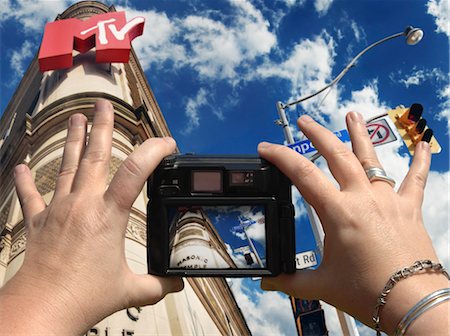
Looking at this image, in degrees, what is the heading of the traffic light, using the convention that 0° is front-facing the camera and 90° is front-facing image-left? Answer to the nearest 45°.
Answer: approximately 315°

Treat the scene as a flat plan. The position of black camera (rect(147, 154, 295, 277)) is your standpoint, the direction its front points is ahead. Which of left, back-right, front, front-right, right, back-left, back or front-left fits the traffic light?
front-right

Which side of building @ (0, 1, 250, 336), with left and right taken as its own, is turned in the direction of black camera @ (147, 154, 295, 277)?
front

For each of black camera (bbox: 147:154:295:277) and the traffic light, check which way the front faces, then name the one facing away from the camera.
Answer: the black camera

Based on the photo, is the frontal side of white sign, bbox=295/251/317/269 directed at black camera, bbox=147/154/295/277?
yes

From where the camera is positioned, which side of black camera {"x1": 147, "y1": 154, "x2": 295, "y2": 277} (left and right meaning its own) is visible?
back

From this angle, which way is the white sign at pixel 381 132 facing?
toward the camera

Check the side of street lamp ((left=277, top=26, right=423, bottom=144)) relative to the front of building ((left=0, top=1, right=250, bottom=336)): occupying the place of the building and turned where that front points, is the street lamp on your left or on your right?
on your left

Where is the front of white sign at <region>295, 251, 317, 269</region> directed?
toward the camera
